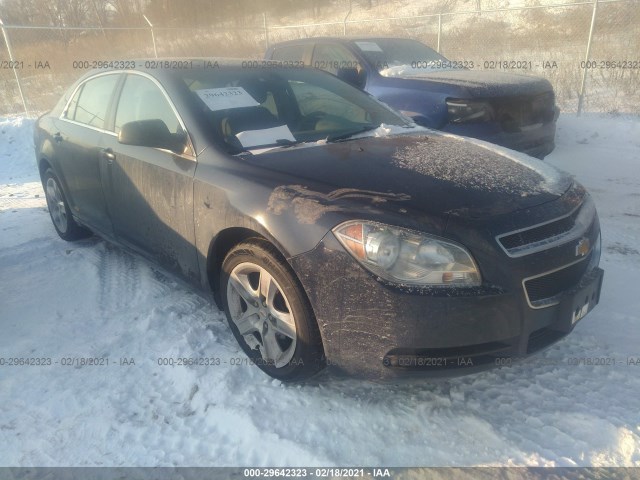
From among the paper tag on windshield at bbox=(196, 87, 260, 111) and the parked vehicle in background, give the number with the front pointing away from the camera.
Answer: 0

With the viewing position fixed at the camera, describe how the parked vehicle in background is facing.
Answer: facing the viewer and to the right of the viewer

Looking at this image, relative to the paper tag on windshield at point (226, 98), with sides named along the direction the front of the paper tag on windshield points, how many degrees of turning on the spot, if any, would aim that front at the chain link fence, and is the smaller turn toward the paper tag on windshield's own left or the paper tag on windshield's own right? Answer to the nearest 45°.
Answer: approximately 90° to the paper tag on windshield's own left

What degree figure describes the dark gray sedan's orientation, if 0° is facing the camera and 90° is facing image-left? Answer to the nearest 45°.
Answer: approximately 315°

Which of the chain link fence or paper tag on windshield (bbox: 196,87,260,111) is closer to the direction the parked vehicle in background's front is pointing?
the paper tag on windshield

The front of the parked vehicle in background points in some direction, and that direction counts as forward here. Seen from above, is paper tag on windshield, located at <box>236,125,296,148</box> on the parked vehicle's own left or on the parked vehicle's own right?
on the parked vehicle's own right

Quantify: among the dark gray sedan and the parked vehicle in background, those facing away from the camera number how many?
0

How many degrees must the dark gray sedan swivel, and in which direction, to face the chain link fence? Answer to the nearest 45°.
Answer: approximately 135° to its left

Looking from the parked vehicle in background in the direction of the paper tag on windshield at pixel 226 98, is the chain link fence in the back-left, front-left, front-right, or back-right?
back-right

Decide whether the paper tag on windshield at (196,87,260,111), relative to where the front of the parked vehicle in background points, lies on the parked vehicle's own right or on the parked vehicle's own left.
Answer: on the parked vehicle's own right
